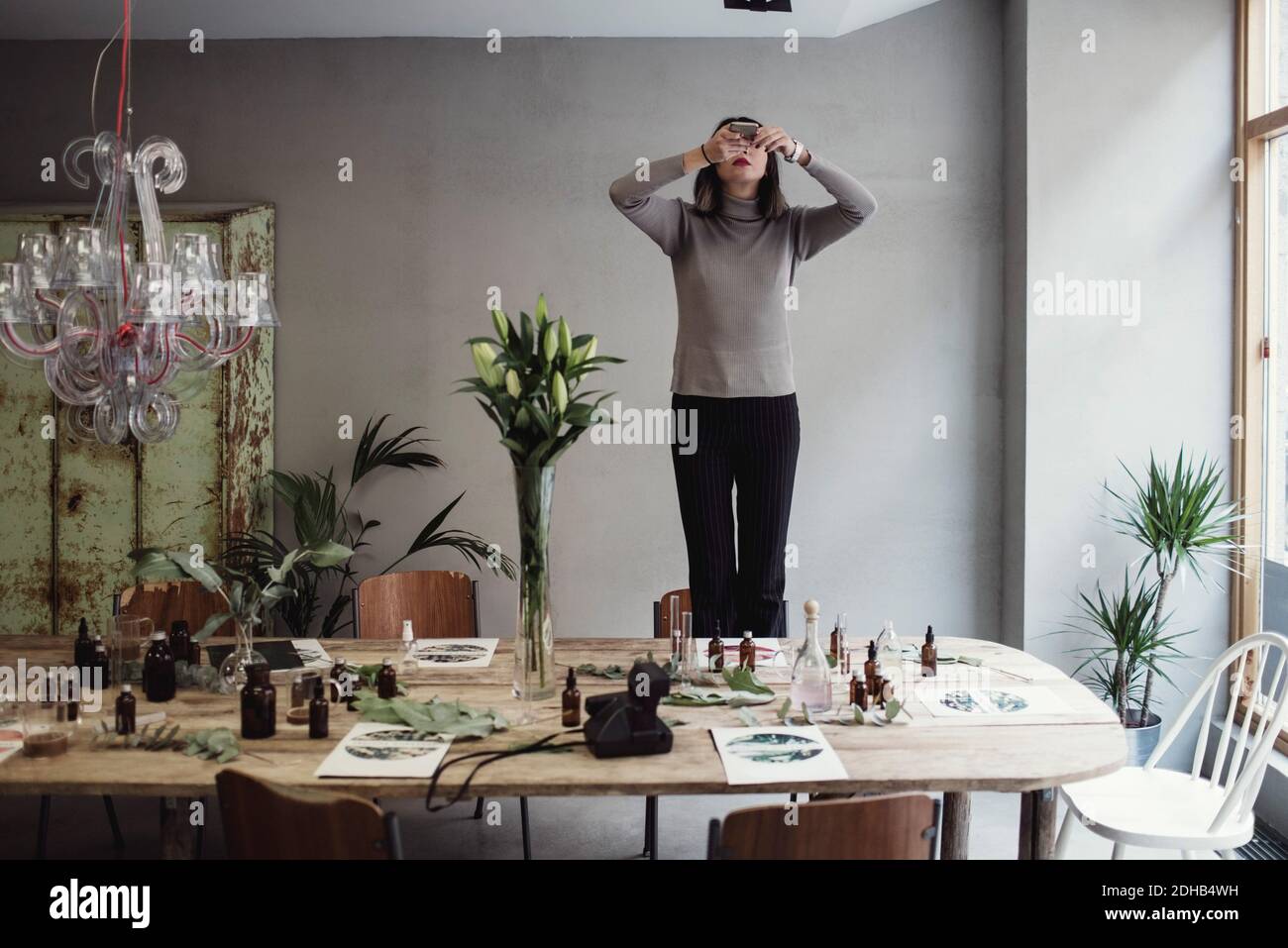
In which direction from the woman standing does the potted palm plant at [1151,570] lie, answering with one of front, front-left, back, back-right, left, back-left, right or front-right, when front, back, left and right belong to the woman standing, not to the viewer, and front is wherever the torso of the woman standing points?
back-left

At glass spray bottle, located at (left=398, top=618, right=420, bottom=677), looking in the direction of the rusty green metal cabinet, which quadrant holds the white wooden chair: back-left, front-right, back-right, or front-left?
back-right

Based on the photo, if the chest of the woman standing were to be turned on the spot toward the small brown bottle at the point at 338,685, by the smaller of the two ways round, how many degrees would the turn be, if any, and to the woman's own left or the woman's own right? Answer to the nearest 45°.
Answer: approximately 45° to the woman's own right

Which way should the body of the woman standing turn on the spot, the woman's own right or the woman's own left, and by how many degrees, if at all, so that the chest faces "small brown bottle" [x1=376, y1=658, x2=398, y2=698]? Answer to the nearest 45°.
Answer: approximately 45° to the woman's own right

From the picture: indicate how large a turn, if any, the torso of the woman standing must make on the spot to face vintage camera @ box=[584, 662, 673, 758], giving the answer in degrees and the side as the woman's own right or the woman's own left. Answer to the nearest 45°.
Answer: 0° — they already face it

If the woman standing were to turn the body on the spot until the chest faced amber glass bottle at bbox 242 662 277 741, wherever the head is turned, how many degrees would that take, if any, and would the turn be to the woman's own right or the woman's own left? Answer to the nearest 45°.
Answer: approximately 45° to the woman's own right

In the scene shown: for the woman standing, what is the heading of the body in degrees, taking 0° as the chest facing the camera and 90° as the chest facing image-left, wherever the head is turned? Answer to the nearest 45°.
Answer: approximately 0°
